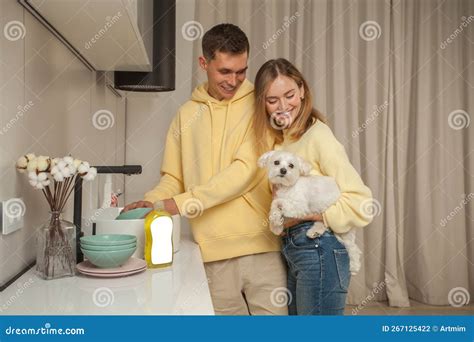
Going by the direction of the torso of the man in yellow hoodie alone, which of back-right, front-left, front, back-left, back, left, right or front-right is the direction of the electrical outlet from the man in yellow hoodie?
front-right

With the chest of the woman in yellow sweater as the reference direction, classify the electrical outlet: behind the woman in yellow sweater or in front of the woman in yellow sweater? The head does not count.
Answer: in front

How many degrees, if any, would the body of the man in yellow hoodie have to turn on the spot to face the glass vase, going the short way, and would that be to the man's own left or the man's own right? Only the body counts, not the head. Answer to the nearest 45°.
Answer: approximately 45° to the man's own right

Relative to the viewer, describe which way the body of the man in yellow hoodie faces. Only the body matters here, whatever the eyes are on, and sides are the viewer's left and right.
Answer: facing the viewer

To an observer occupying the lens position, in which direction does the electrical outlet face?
facing the viewer and to the right of the viewer
